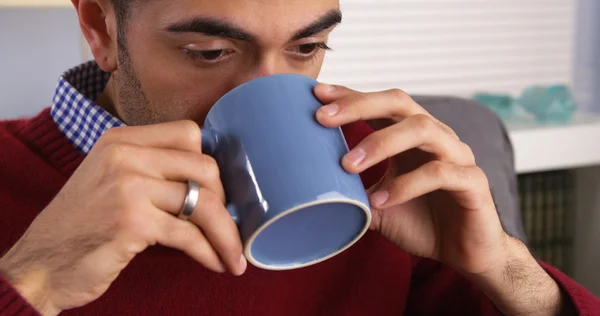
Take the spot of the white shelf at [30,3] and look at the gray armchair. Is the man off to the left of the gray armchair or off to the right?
right

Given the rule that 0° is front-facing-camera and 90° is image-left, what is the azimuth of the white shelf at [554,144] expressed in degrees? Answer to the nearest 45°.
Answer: approximately 0°

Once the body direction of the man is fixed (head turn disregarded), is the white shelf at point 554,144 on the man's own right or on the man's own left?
on the man's own left

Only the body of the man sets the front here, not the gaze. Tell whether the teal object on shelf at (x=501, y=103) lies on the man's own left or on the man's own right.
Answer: on the man's own left

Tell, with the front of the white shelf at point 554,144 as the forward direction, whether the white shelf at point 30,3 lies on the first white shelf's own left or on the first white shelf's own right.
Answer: on the first white shelf's own right

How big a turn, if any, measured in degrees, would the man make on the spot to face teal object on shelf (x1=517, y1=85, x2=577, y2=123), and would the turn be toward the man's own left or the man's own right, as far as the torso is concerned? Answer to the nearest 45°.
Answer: approximately 90° to the man's own left

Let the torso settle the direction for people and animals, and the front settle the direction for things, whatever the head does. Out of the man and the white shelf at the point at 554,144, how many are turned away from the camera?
0
